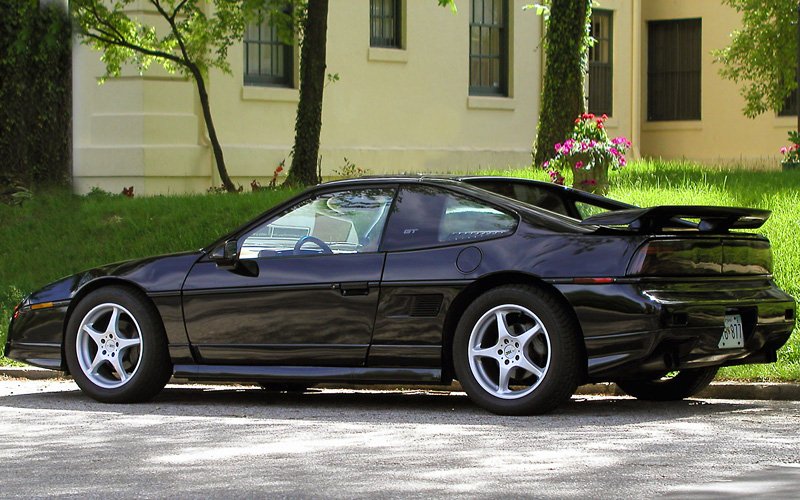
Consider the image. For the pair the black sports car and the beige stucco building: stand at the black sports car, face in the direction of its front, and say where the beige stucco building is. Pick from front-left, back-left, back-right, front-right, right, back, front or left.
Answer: front-right

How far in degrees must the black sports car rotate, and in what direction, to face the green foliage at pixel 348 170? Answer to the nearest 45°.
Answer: approximately 45° to its right

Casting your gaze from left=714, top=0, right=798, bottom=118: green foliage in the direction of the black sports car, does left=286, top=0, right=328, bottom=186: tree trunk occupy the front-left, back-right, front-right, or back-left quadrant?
front-right

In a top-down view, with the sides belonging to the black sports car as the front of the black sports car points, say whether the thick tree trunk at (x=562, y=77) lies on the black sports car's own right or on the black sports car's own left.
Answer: on the black sports car's own right

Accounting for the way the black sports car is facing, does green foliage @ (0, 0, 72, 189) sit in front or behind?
in front

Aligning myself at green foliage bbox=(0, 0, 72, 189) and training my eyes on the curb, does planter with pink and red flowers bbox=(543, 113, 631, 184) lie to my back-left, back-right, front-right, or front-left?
front-left

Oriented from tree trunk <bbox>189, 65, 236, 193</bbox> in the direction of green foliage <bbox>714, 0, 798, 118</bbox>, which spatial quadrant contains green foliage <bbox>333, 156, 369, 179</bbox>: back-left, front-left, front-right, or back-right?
front-left

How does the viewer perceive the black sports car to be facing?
facing away from the viewer and to the left of the viewer

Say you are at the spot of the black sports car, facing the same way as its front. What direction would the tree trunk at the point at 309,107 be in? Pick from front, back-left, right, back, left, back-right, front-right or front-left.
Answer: front-right

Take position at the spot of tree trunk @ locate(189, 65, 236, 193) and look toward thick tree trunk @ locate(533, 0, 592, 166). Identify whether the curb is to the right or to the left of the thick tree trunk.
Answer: right

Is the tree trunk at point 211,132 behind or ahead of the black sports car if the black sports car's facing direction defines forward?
ahead

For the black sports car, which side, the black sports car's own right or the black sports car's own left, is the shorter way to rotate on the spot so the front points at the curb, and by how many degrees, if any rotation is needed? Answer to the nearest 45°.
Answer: approximately 90° to the black sports car's own right
